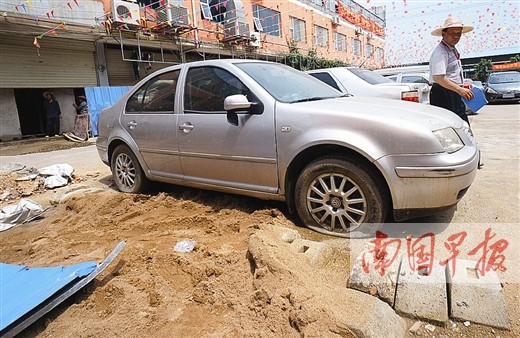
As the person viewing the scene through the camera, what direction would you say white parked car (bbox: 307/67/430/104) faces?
facing away from the viewer and to the left of the viewer

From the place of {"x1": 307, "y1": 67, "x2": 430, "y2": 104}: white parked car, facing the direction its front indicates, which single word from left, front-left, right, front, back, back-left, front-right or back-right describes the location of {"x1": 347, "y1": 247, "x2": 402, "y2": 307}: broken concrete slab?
back-left

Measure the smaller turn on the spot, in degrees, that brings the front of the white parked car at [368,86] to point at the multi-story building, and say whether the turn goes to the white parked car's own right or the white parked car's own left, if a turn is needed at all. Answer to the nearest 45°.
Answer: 0° — it already faces it

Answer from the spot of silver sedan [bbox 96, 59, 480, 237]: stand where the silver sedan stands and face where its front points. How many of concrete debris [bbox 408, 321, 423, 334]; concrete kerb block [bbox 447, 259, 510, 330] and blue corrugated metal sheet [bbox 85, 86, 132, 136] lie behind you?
1
